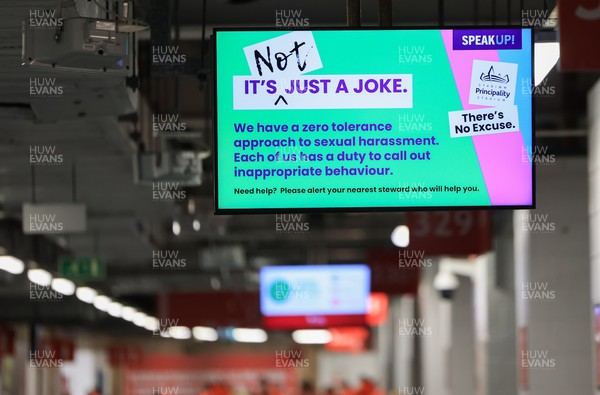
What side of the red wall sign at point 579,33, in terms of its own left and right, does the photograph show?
front

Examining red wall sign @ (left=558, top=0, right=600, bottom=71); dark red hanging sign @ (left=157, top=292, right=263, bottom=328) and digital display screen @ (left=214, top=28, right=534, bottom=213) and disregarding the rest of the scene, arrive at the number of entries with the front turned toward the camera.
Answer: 3

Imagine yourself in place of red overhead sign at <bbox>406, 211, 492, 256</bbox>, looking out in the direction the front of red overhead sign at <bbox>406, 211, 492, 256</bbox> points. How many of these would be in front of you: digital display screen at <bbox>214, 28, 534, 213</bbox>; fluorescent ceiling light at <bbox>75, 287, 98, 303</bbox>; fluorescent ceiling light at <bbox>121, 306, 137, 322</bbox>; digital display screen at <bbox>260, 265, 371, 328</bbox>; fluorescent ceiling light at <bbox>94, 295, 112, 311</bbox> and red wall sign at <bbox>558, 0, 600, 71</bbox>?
2

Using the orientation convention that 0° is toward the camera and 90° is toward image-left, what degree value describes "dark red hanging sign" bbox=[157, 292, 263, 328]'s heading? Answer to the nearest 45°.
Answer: approximately 0°

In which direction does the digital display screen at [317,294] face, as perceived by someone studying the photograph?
facing the viewer

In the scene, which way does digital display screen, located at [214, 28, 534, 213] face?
toward the camera

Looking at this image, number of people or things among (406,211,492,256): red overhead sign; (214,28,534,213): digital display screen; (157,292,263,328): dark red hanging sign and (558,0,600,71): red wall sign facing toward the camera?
4

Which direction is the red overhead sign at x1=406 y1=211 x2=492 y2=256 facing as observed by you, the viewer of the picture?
facing the viewer

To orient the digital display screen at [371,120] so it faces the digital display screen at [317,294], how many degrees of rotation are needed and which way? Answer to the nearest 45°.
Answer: approximately 180°

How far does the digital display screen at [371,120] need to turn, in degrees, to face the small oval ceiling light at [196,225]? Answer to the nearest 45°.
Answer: approximately 180°

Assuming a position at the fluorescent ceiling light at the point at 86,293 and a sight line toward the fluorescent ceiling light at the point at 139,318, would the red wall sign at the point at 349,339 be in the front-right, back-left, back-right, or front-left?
front-right

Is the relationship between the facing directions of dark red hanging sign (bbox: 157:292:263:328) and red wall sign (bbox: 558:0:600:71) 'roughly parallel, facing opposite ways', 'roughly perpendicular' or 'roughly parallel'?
roughly parallel

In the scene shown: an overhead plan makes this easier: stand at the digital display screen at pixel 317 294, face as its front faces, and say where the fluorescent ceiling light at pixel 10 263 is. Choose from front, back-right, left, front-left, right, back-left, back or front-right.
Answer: front-right
